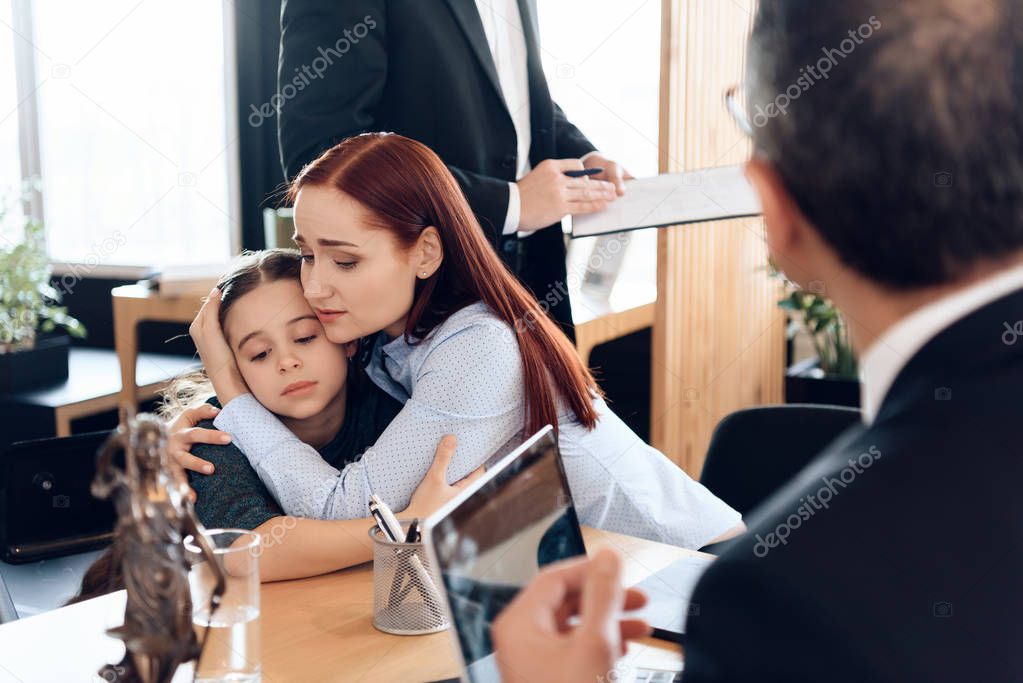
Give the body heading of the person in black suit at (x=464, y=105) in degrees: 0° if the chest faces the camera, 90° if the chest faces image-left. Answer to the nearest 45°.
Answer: approximately 315°

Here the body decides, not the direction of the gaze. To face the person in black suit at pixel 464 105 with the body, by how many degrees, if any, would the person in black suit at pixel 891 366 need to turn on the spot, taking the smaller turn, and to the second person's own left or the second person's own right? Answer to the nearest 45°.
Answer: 0° — they already face them

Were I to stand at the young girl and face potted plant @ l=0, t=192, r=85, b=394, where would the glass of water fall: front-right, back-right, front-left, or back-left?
back-left

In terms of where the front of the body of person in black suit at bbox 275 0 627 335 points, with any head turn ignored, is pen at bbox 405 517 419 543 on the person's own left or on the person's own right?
on the person's own right

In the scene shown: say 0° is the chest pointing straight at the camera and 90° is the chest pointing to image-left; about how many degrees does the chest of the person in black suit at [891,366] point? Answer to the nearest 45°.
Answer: approximately 135°

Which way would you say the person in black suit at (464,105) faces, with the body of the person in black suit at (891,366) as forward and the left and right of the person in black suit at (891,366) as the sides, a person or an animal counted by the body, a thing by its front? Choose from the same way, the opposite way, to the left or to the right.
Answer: the opposite way

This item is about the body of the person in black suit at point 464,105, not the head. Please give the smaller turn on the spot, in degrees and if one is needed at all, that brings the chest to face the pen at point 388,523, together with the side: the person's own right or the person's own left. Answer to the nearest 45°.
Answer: approximately 45° to the person's own right

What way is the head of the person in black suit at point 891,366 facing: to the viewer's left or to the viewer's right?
to the viewer's left

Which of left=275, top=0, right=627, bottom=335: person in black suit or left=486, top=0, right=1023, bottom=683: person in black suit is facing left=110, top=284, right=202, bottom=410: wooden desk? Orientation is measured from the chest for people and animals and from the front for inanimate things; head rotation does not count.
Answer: left=486, top=0, right=1023, bottom=683: person in black suit
